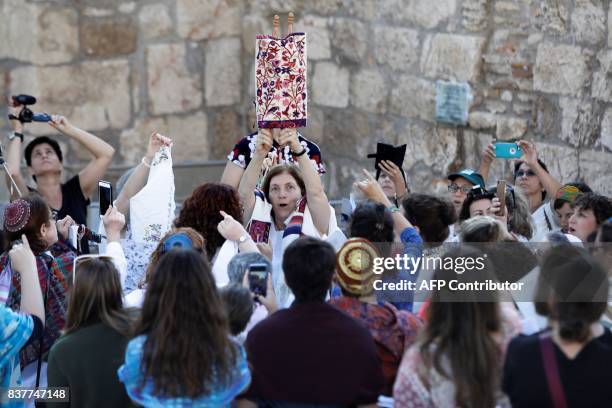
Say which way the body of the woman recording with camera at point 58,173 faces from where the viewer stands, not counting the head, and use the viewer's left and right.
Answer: facing the viewer
